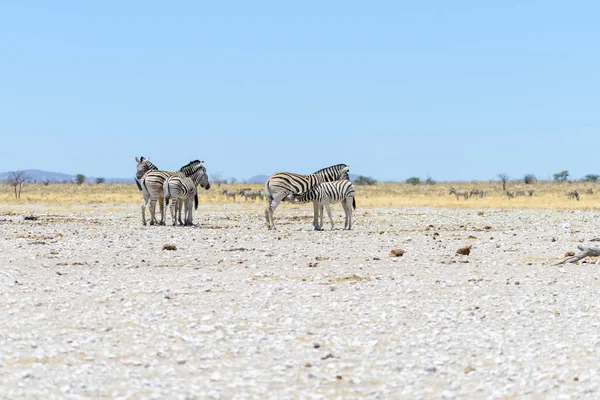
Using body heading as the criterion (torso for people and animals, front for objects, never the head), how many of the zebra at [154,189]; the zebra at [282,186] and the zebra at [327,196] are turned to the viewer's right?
1

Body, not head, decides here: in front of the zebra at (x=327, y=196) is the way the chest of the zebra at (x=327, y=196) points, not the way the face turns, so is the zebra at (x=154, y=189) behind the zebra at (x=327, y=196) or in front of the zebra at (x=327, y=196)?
in front

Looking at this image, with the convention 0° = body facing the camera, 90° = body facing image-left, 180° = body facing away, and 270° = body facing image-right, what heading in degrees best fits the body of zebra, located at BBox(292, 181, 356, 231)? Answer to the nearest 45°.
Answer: approximately 90°

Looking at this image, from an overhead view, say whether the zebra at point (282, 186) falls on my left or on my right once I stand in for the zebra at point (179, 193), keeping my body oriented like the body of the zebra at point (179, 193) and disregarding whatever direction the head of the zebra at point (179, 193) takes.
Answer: on my right

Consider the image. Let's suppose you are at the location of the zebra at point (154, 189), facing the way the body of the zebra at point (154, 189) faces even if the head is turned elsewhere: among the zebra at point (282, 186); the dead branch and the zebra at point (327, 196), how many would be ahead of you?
0

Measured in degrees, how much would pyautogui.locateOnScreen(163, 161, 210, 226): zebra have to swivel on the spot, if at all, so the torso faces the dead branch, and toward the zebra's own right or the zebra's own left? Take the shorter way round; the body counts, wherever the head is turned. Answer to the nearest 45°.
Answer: approximately 90° to the zebra's own right

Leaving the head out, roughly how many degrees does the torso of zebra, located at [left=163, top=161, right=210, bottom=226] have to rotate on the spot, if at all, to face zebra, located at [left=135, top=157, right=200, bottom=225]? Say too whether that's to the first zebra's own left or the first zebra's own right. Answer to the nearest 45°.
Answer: approximately 90° to the first zebra's own left

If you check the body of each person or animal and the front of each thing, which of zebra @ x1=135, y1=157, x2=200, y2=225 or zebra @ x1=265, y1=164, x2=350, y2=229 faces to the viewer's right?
zebra @ x1=265, y1=164, x2=350, y2=229

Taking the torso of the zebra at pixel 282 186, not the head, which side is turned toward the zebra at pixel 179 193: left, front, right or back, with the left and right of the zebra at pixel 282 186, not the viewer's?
back

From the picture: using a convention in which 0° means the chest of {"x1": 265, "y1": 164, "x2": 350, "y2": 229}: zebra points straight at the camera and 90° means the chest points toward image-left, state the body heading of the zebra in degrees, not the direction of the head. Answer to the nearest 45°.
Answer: approximately 270°
